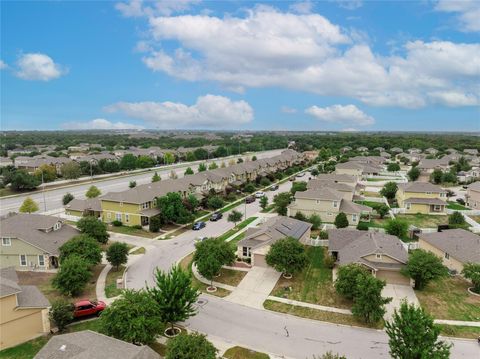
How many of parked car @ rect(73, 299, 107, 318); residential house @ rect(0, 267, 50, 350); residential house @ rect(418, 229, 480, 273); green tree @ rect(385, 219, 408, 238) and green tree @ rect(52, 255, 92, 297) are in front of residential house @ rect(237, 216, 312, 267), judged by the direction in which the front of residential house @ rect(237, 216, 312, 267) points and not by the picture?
3

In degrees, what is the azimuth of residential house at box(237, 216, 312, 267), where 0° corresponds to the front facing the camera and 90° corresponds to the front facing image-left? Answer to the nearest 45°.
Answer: approximately 45°

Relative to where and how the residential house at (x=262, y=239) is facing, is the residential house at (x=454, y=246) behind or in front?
behind

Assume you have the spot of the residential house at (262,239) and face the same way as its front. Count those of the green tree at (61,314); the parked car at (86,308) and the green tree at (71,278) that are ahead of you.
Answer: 3

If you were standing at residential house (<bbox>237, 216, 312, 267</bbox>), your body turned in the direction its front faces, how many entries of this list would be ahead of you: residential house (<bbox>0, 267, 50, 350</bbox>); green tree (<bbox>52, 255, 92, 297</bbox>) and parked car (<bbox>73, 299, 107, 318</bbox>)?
3

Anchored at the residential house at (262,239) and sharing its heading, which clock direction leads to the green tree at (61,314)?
The green tree is roughly at 12 o'clock from the residential house.

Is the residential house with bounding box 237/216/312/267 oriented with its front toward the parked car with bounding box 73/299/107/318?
yes

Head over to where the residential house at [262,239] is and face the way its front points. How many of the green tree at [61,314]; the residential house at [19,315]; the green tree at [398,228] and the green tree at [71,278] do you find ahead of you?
3

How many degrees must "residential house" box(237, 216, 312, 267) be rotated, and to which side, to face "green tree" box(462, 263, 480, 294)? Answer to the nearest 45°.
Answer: approximately 135° to its left

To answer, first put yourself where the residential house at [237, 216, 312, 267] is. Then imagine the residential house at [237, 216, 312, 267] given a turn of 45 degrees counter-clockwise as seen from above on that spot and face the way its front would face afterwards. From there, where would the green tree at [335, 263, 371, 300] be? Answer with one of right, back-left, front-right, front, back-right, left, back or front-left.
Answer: front-left

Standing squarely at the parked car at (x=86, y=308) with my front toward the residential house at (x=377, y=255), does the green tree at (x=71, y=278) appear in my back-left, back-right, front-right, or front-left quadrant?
back-left

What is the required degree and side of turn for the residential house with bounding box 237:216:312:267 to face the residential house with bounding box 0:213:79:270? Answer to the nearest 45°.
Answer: approximately 45° to its right
